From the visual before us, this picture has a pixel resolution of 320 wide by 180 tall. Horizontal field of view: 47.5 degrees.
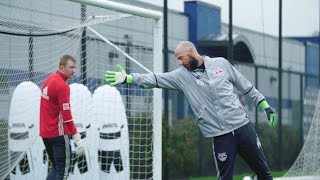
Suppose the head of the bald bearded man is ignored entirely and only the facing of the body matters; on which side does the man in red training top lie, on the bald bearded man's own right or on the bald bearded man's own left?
on the bald bearded man's own right

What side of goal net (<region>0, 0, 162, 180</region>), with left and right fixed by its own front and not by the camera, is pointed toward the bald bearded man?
front

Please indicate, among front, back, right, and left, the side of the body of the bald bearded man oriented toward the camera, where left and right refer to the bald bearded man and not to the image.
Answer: front

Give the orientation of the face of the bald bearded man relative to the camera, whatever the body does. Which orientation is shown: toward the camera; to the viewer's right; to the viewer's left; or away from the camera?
to the viewer's left

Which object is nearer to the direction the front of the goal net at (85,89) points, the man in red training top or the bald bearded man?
the bald bearded man

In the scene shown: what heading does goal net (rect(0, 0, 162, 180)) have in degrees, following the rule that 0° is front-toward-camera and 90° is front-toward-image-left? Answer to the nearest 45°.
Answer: approximately 315°
